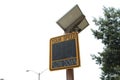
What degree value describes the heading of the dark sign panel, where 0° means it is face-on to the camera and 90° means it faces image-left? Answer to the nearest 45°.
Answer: approximately 45°
